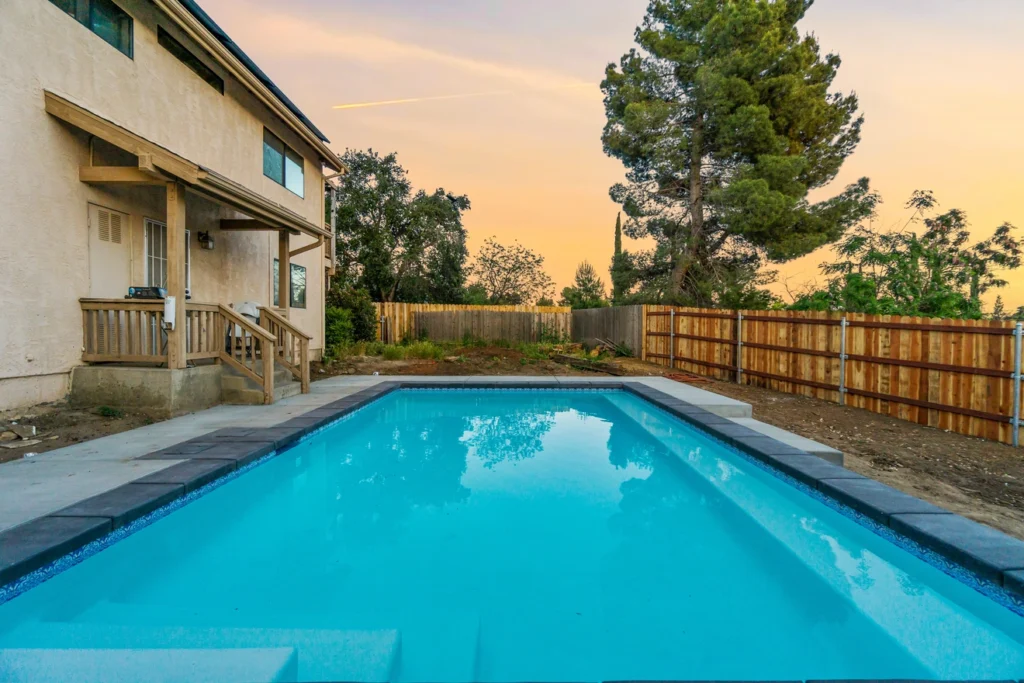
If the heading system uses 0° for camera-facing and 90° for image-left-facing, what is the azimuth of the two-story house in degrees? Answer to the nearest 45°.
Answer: approximately 315°

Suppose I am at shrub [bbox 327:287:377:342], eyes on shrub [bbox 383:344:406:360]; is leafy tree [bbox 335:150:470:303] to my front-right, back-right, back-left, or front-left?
back-left

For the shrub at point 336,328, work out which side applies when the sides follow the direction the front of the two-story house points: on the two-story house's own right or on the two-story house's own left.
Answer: on the two-story house's own left

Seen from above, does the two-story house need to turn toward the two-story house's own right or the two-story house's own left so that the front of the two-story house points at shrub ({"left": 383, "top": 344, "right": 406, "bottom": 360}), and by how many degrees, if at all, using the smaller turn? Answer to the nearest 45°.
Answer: approximately 90° to the two-story house's own left

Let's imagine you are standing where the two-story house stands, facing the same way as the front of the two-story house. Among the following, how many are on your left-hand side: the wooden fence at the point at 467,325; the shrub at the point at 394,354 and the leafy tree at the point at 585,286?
3

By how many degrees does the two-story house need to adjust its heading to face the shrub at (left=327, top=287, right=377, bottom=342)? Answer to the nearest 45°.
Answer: approximately 90° to its left

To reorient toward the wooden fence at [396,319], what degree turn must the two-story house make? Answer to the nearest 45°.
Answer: approximately 90° to its left

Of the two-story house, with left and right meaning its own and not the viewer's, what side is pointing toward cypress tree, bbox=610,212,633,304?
left

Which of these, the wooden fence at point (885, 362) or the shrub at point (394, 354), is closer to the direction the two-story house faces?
the wooden fence

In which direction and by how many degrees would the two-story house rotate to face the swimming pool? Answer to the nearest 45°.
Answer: approximately 45° to its right

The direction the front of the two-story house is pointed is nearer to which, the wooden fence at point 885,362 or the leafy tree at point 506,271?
the wooden fence

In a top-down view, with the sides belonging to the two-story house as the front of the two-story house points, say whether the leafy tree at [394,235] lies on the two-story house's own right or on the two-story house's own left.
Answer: on the two-story house's own left
